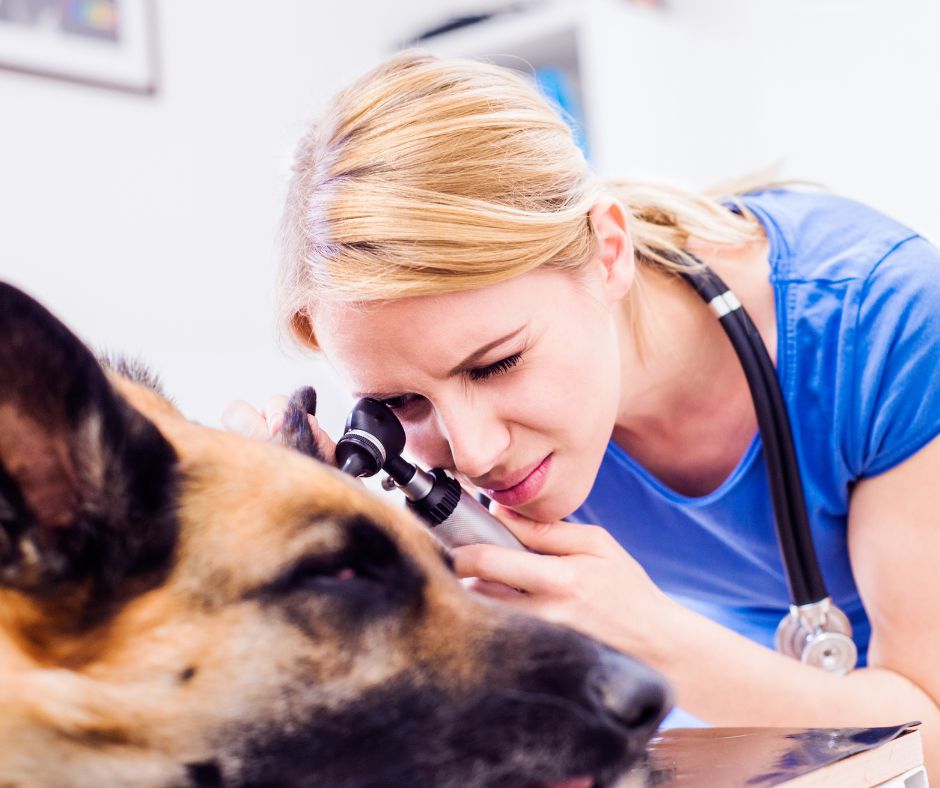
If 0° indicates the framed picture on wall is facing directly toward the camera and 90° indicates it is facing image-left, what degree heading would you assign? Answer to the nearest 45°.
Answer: approximately 315°

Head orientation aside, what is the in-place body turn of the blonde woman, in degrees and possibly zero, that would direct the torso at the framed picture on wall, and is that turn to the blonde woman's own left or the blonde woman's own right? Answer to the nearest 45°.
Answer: approximately 90° to the blonde woman's own right

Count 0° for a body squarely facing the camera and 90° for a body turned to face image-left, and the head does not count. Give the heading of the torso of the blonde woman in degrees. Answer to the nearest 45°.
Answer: approximately 45°

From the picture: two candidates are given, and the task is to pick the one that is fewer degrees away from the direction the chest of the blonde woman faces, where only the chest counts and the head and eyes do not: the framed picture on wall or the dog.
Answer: the dog
